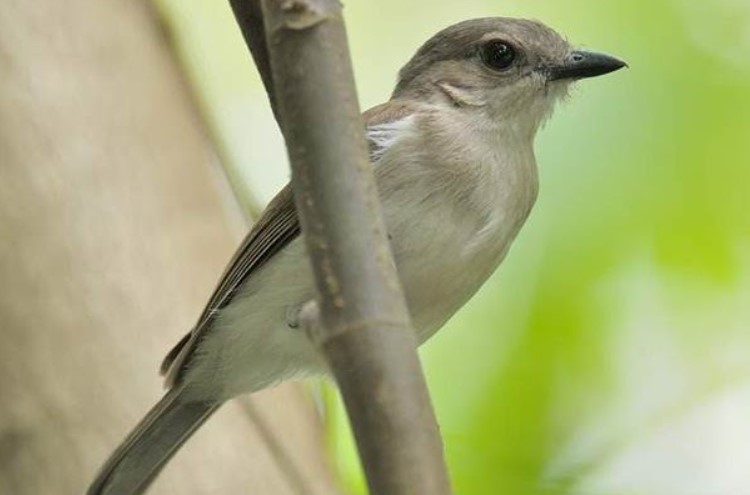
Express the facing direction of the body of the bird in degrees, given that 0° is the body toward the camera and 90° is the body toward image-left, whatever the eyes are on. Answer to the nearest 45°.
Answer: approximately 270°

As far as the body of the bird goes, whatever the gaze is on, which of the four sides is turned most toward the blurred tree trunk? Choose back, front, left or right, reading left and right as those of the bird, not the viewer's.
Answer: back

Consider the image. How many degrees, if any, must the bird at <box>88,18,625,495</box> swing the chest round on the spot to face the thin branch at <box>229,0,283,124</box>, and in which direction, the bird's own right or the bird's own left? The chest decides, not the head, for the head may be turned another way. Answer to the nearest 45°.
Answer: approximately 90° to the bird's own right
